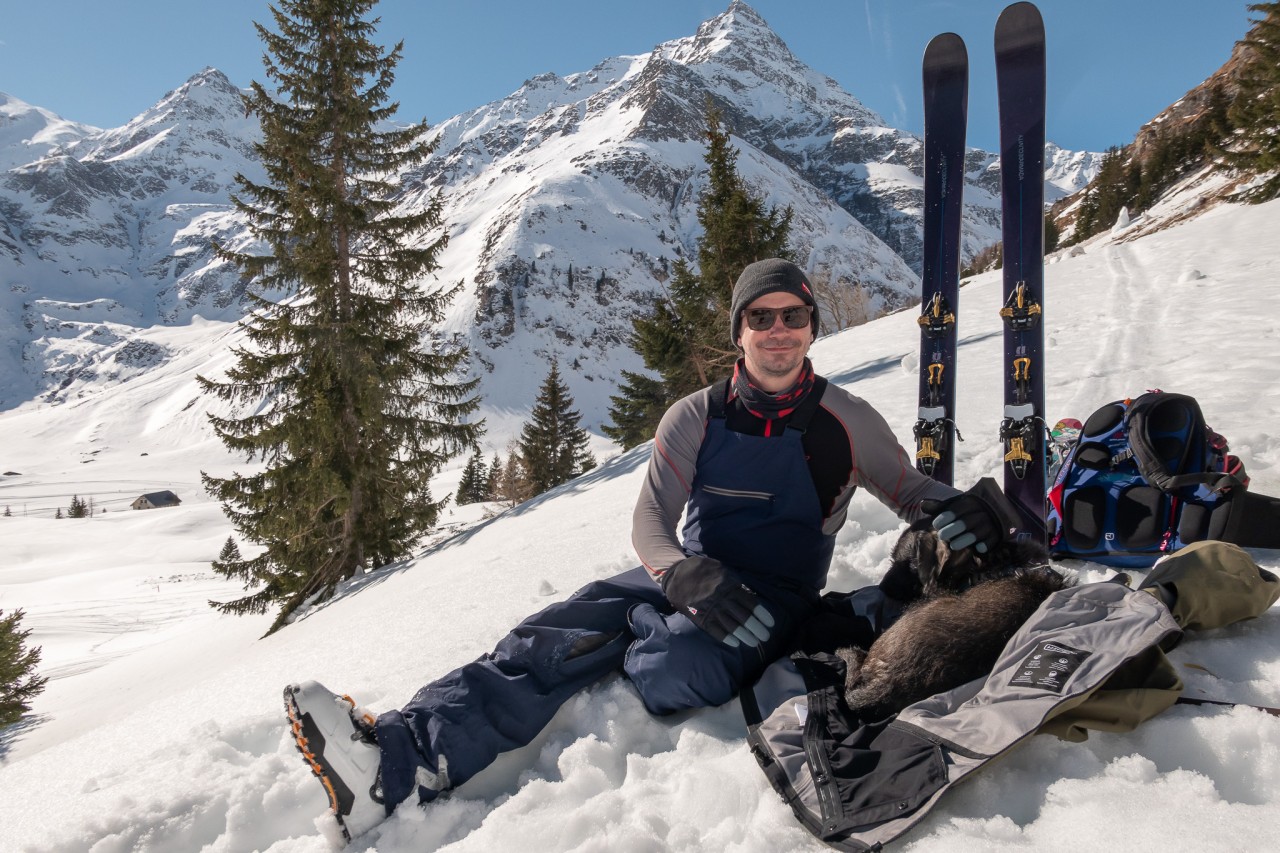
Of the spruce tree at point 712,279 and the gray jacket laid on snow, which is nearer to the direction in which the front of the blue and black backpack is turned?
the spruce tree

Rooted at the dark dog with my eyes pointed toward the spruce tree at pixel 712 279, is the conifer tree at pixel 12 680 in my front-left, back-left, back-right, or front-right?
front-left

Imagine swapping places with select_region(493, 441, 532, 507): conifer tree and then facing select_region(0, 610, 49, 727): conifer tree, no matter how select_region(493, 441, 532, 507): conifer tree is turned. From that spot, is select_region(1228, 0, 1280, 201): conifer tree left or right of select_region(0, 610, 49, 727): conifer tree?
left

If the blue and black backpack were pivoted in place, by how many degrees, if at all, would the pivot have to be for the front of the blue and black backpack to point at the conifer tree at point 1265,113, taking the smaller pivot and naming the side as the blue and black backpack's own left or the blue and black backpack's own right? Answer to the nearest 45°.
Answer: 0° — it already faces it

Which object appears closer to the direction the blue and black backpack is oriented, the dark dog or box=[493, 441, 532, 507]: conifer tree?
the conifer tree

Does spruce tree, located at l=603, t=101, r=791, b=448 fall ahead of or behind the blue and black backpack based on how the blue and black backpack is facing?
ahead

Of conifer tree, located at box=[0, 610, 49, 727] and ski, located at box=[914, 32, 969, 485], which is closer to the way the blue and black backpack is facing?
the ski

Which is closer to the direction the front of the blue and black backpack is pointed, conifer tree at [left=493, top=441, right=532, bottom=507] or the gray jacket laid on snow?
the conifer tree

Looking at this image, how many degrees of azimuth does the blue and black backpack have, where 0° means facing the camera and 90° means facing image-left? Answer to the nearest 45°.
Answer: approximately 180°

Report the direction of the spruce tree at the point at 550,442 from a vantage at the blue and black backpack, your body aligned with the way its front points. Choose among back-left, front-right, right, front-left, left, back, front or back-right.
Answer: front-left

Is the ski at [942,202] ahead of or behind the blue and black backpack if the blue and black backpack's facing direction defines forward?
ahead
